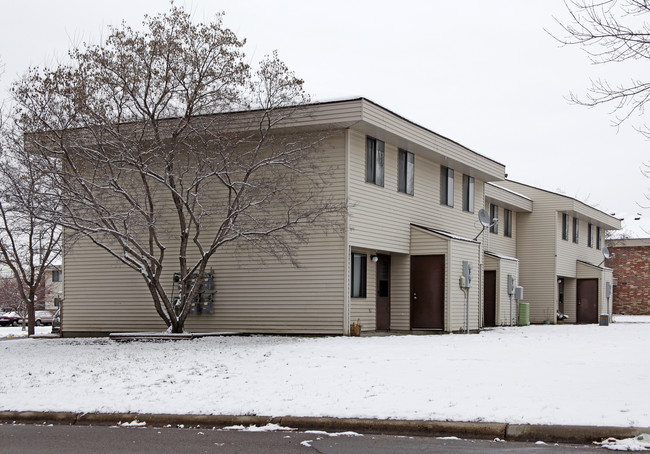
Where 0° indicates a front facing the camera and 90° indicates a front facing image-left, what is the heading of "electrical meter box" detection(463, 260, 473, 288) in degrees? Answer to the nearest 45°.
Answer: approximately 315°

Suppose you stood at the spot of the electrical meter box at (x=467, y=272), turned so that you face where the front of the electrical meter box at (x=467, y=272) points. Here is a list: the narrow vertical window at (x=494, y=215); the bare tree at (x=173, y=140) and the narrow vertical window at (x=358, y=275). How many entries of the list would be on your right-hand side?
2

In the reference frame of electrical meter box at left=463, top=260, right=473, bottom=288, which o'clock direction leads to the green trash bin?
The green trash bin is roughly at 8 o'clock from the electrical meter box.

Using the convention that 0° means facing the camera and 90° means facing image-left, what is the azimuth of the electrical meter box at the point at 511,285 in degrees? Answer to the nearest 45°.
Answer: approximately 315°

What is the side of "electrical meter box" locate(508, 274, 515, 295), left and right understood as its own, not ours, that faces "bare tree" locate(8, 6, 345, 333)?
right

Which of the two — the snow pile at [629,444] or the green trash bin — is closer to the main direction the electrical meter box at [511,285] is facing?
the snow pile

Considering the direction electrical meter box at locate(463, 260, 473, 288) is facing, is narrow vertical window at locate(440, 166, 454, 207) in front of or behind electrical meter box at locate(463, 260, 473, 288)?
behind

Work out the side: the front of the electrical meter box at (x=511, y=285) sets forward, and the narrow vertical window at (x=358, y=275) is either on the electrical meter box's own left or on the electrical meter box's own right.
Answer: on the electrical meter box's own right

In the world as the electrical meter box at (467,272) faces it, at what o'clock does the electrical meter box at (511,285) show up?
the electrical meter box at (511,285) is roughly at 8 o'clock from the electrical meter box at (467,272).
